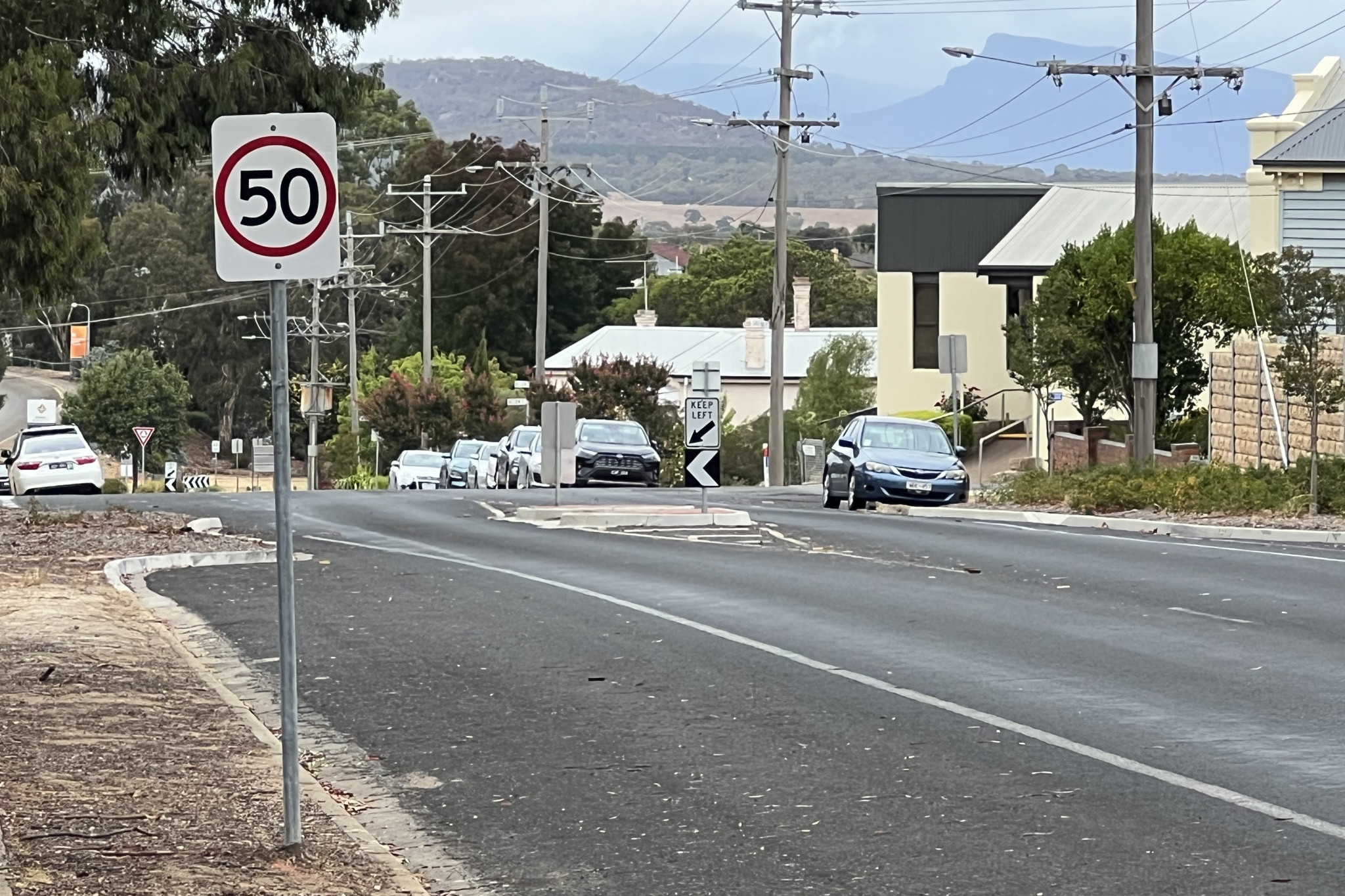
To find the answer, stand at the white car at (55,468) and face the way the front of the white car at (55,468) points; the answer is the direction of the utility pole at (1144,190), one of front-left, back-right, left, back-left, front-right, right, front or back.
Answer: back-right

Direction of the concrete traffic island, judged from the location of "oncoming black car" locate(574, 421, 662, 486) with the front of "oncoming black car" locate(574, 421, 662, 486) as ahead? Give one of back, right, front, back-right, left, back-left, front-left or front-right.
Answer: front

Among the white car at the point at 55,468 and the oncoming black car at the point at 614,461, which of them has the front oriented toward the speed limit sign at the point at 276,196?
the oncoming black car at the point at 614,461

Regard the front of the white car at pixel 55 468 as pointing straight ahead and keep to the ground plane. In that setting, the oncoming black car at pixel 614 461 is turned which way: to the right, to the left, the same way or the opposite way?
the opposite way

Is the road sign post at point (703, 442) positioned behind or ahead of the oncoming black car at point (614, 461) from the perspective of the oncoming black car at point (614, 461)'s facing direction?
ahead

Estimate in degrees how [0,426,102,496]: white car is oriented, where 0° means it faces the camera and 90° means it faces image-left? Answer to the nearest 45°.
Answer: approximately 180°

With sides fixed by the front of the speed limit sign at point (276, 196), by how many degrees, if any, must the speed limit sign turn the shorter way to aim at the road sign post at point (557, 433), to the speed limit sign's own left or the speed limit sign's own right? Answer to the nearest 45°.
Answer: approximately 180°

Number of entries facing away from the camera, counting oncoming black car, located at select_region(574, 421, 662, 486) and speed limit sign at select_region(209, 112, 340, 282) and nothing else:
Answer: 0

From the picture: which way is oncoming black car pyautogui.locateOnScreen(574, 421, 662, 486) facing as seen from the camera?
toward the camera

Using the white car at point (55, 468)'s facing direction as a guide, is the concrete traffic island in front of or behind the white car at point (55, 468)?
behind

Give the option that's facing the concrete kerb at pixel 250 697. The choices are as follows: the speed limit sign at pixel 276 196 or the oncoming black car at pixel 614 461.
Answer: the oncoming black car

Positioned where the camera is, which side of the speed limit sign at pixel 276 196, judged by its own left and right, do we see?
front

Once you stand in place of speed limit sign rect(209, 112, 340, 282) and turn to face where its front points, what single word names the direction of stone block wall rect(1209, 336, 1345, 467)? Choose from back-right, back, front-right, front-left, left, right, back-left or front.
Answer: back-left

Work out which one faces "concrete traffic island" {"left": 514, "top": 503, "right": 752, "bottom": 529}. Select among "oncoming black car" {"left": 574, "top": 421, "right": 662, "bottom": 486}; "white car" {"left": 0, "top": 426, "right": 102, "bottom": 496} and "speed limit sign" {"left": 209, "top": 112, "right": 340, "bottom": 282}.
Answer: "oncoming black car" {"left": 574, "top": 421, "right": 662, "bottom": 486}

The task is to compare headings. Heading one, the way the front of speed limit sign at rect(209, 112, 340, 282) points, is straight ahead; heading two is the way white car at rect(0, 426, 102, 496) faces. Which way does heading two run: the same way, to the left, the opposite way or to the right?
the opposite way
